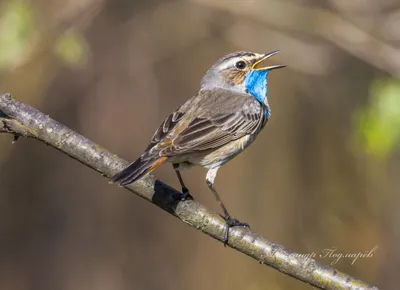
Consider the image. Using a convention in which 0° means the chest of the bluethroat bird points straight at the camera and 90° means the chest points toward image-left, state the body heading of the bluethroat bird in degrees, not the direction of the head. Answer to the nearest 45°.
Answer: approximately 270°
